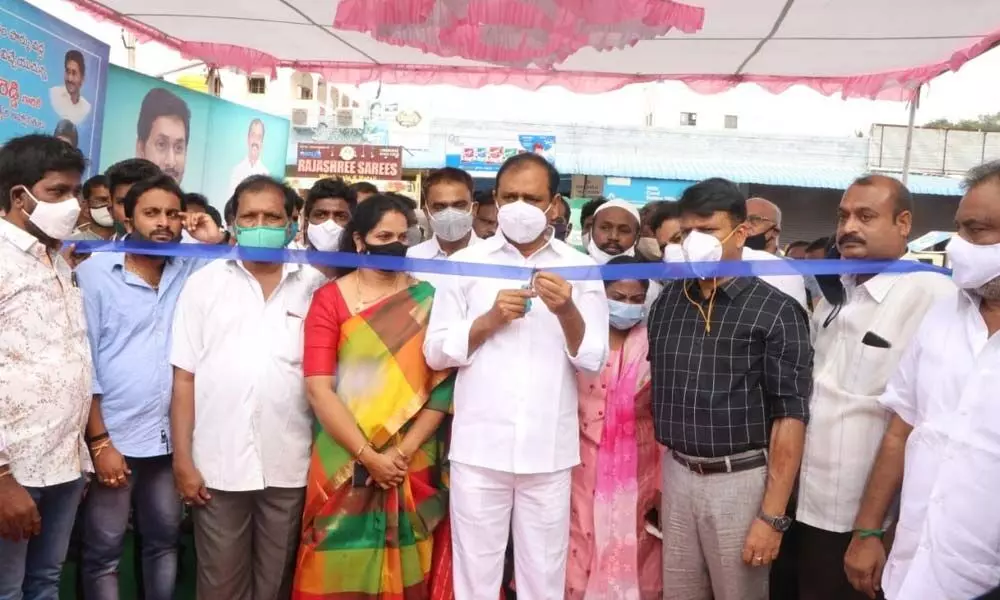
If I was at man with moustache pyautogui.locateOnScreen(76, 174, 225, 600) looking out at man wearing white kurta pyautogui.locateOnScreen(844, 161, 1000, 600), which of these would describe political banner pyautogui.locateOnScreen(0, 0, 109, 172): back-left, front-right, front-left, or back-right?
back-left

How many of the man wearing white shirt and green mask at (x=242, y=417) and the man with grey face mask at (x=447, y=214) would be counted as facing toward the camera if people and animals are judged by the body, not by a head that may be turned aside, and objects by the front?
2

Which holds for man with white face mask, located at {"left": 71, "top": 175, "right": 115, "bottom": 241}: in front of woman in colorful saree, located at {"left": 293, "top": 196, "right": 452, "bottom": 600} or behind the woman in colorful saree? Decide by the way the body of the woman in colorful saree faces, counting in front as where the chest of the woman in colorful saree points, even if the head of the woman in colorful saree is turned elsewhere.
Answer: behind

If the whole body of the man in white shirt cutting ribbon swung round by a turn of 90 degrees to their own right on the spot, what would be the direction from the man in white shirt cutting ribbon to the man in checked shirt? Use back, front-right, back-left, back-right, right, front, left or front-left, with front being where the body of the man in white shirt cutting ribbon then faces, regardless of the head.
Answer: back

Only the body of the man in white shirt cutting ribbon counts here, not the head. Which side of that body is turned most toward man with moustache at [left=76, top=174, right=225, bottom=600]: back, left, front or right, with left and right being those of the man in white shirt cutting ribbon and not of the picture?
right

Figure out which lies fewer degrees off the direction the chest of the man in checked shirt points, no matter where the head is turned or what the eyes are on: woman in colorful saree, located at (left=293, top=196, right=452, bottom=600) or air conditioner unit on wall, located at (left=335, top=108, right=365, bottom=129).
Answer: the woman in colorful saree

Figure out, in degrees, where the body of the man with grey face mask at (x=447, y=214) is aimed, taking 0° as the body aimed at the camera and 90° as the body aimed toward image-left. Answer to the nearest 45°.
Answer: approximately 0°
